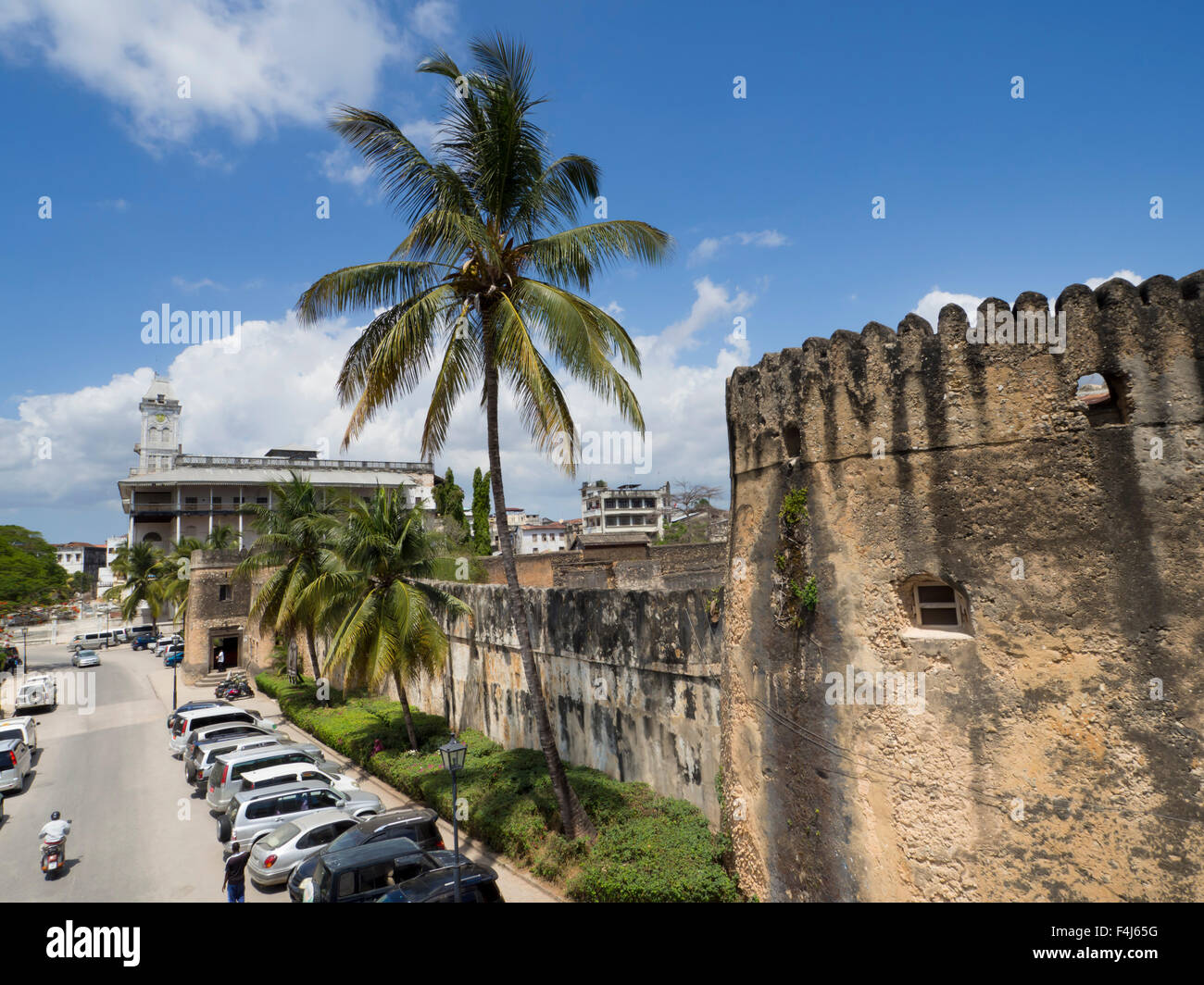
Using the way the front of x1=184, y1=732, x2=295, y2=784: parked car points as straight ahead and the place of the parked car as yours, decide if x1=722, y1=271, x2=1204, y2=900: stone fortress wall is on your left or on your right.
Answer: on your right

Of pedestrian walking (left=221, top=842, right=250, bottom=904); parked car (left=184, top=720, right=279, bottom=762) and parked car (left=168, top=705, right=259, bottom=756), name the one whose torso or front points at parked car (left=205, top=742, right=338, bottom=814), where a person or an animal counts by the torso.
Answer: the pedestrian walking

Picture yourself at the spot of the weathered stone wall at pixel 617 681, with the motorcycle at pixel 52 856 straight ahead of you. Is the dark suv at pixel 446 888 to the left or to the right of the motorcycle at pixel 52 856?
left

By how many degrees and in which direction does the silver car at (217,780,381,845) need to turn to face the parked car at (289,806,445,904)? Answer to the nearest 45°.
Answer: approximately 90° to its right

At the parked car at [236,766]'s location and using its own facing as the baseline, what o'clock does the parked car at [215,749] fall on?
the parked car at [215,749] is roughly at 10 o'clock from the parked car at [236,766].

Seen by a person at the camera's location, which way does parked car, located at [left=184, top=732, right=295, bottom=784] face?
facing away from the viewer and to the right of the viewer

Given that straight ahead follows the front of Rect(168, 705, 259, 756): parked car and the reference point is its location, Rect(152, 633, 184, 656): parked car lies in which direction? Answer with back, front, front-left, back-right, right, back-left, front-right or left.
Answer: front-left

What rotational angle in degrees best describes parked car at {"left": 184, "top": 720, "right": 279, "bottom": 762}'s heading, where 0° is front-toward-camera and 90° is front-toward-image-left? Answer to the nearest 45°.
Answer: approximately 225°

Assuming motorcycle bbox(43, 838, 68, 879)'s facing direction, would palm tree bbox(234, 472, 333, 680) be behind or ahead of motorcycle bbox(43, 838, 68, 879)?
ahead

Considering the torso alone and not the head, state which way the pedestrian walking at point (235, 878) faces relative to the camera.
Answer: away from the camera

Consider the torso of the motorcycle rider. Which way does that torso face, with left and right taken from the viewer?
facing away from the viewer

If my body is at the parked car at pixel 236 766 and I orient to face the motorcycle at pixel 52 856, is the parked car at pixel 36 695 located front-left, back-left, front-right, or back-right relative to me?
back-right

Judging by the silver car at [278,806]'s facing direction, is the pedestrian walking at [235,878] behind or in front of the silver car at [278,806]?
behind

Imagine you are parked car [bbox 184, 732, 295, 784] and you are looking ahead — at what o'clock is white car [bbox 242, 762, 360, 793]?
The white car is roughly at 4 o'clock from the parked car.

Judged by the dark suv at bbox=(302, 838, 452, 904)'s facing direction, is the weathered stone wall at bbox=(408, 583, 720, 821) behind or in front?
in front
